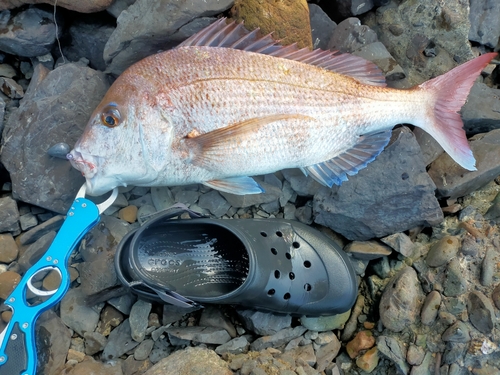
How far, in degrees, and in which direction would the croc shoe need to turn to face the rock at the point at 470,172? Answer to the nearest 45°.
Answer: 0° — it already faces it

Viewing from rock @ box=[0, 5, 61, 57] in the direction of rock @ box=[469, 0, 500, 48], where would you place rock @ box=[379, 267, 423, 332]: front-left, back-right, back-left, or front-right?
front-right

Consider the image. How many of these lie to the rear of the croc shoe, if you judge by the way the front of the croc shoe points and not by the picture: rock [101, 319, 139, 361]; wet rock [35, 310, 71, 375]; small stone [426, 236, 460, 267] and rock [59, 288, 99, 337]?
3

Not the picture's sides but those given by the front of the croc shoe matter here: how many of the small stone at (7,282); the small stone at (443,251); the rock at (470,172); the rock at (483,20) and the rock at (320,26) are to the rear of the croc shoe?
1

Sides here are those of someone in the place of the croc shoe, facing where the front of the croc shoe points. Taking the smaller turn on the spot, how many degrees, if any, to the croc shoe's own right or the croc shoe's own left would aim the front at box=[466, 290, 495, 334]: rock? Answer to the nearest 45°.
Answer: approximately 45° to the croc shoe's own right

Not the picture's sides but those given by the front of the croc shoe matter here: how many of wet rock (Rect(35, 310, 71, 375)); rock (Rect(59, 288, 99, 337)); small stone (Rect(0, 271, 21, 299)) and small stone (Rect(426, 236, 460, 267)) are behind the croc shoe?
3

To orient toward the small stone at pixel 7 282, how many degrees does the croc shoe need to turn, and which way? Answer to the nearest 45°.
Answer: approximately 180°

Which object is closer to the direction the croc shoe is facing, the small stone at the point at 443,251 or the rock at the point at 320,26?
the small stone

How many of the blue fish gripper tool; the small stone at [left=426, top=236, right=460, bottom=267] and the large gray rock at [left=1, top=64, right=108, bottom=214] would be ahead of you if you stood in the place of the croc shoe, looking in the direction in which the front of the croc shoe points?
1

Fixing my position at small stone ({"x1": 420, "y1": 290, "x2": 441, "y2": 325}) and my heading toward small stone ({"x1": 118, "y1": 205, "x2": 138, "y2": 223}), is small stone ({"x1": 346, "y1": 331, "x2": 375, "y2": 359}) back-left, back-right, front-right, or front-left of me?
front-left

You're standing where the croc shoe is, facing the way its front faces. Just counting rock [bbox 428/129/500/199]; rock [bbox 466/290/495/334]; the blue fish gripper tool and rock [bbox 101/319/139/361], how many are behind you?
2

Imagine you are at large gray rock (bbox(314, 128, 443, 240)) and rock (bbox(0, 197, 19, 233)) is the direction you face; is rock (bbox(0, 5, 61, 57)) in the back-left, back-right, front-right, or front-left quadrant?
front-right

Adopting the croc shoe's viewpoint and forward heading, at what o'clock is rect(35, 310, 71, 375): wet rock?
The wet rock is roughly at 6 o'clock from the croc shoe.

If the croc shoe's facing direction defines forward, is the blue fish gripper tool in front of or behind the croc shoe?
behind

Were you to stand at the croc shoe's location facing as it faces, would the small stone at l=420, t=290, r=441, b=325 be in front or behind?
in front

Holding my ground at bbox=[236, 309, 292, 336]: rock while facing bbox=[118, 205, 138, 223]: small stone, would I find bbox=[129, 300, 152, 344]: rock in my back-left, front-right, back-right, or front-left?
front-left

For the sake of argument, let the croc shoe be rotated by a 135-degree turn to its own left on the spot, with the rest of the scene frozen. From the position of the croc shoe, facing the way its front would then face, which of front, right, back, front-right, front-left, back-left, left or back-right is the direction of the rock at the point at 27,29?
front

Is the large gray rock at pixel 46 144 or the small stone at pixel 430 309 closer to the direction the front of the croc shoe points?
the small stone

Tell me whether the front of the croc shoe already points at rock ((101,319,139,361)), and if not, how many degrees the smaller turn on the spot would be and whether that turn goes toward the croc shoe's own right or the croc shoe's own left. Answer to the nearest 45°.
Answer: approximately 180°

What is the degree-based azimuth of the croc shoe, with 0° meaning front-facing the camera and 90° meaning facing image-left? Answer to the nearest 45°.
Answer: approximately 270°
